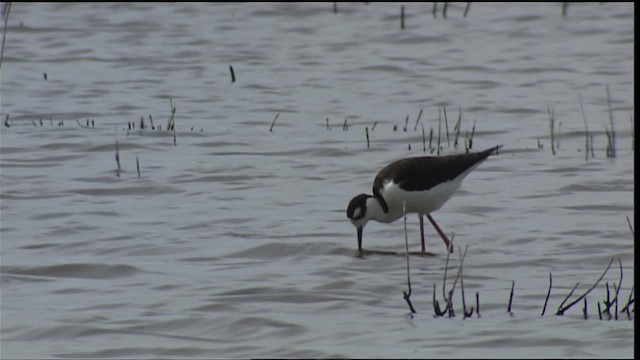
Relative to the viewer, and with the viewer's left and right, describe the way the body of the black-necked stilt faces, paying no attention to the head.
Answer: facing to the left of the viewer
